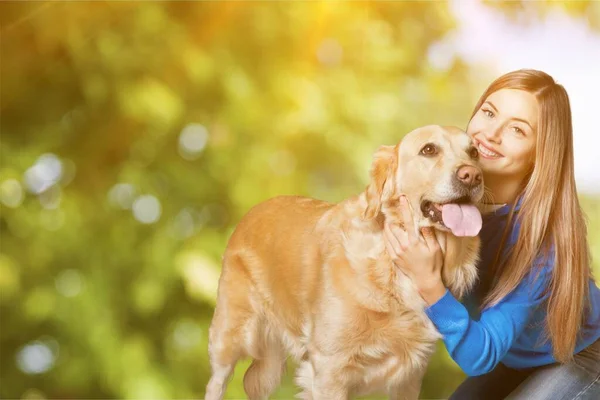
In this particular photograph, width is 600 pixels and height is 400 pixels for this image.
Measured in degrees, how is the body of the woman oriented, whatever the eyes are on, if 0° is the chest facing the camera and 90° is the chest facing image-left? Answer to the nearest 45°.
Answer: approximately 90°

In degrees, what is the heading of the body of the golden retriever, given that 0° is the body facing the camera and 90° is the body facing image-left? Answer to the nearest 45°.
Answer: approximately 315°
